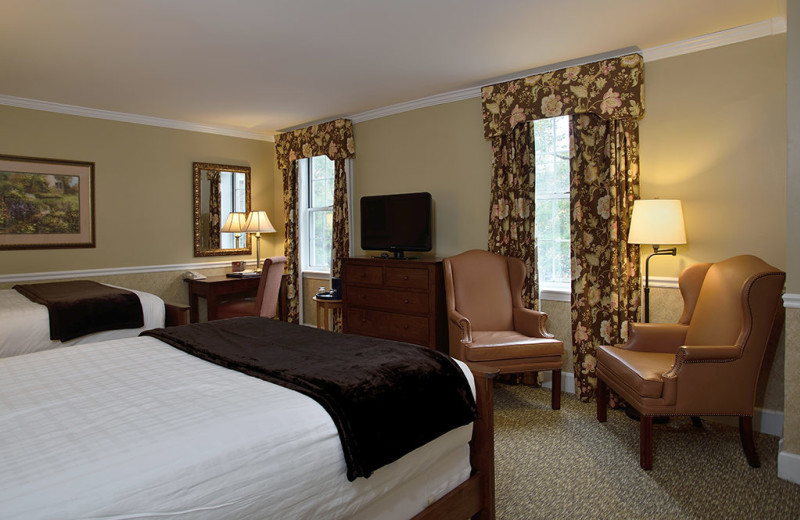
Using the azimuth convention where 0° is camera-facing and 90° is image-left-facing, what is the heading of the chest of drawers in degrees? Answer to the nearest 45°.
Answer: approximately 45°

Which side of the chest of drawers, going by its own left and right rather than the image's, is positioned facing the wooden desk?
right

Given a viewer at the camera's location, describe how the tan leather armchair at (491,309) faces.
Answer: facing the viewer and to the right of the viewer

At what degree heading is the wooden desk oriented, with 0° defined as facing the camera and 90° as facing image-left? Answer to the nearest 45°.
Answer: approximately 315°

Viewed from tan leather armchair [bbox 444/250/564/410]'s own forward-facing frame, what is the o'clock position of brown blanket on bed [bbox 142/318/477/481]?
The brown blanket on bed is roughly at 2 o'clock from the tan leather armchair.

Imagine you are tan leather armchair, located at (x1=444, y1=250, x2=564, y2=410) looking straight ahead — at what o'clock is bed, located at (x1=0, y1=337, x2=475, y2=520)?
The bed is roughly at 2 o'clock from the tan leather armchair.

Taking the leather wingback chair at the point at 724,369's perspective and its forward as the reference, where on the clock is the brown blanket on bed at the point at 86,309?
The brown blanket on bed is roughly at 1 o'clock from the leather wingback chair.

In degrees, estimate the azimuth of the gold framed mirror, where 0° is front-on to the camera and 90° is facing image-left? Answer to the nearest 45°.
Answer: approximately 315°

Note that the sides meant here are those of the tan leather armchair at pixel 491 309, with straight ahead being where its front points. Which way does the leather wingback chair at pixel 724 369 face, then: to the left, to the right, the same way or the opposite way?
to the right

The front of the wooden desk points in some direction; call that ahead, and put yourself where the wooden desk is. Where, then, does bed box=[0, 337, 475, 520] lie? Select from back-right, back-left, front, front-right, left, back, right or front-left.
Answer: front-right

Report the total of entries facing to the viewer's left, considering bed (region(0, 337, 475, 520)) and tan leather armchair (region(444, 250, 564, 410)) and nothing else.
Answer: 0

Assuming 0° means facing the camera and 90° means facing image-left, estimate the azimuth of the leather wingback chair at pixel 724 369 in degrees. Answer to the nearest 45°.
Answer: approximately 45°

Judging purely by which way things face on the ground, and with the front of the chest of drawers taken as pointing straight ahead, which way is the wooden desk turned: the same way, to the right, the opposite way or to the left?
to the left
